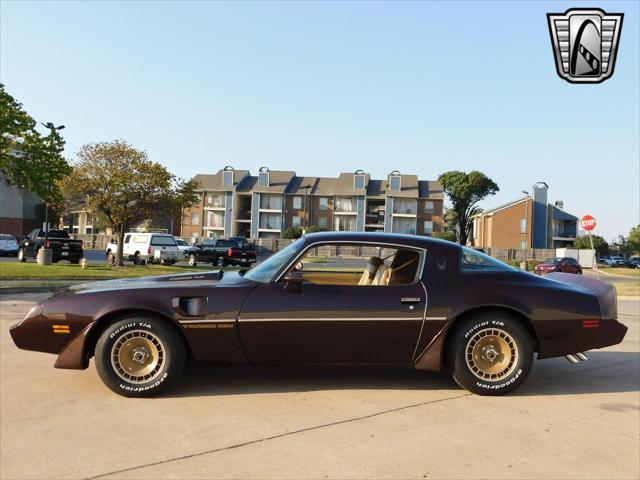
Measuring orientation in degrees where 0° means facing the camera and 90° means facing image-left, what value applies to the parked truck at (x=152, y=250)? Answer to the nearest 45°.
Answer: approximately 135°

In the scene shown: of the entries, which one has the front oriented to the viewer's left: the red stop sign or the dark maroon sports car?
the dark maroon sports car

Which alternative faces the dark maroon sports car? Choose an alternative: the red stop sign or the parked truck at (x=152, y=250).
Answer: the red stop sign

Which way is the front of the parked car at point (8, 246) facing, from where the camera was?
facing to the left of the viewer

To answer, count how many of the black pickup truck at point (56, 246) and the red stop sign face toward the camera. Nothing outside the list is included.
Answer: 1

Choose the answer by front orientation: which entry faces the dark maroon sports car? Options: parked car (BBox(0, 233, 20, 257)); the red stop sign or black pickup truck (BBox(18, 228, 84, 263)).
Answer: the red stop sign

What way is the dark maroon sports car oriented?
to the viewer's left

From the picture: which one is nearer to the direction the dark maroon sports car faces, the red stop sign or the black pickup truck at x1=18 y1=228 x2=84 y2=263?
the black pickup truck

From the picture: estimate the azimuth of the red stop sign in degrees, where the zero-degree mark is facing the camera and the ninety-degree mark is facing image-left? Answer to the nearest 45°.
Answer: approximately 0°
